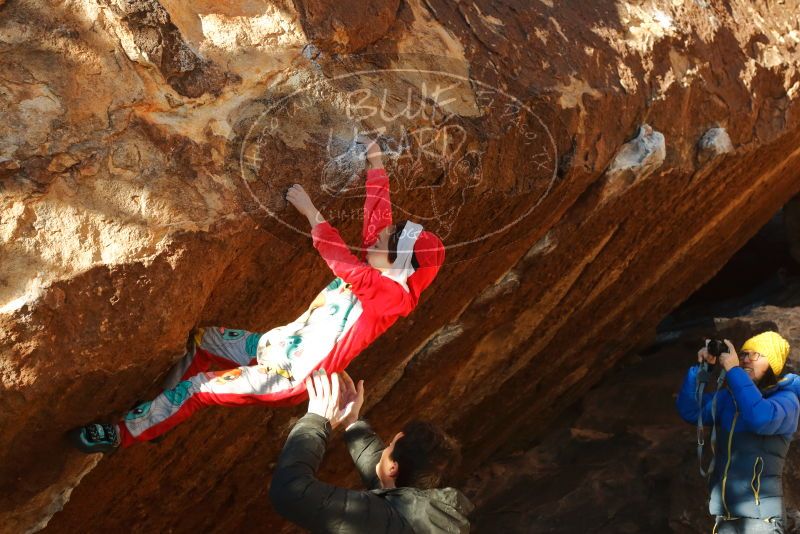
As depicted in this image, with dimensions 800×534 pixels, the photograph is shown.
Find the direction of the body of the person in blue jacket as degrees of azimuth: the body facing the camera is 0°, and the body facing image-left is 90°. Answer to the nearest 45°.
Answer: approximately 45°

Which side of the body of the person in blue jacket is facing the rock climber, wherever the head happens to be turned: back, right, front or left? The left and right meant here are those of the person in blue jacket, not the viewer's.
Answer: front
